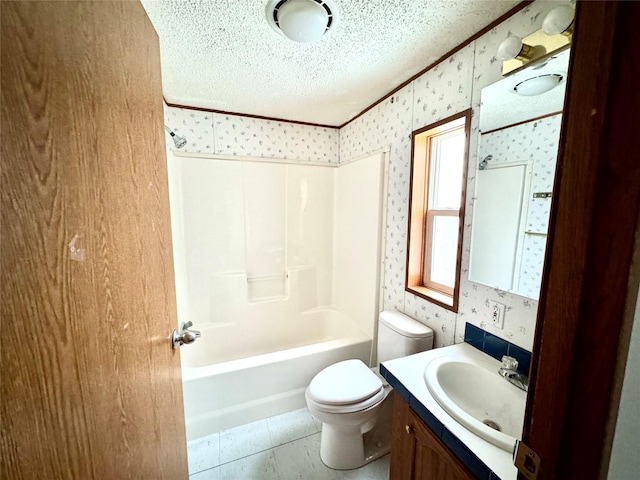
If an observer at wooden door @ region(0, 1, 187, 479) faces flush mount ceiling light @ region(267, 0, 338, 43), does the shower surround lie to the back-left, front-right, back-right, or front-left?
front-left

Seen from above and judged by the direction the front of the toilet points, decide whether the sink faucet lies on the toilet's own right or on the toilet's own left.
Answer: on the toilet's own left

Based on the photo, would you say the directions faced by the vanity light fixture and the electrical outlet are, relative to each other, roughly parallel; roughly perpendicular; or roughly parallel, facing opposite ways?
roughly parallel

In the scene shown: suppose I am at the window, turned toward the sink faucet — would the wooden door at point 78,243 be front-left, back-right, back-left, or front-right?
front-right

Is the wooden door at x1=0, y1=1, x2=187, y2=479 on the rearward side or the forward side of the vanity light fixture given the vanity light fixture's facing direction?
on the forward side

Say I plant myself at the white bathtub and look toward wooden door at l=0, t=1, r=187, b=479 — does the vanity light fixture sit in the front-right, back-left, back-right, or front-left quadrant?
front-left

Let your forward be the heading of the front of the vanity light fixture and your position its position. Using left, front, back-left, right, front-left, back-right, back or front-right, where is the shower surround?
front-right

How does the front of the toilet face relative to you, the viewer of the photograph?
facing the viewer and to the left of the viewer

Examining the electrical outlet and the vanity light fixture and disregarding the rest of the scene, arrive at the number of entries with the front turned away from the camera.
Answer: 0

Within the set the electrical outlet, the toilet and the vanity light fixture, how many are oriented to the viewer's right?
0

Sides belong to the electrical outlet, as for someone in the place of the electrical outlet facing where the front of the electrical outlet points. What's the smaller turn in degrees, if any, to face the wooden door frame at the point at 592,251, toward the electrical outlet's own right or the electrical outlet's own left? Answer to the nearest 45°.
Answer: approximately 45° to the electrical outlet's own left
